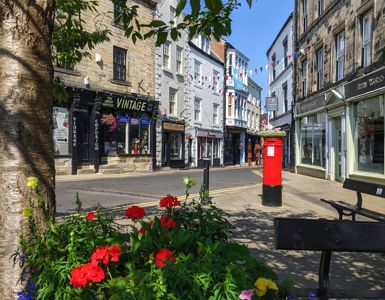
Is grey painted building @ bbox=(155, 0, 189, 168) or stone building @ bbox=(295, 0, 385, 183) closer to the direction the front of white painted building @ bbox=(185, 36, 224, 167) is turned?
the stone building

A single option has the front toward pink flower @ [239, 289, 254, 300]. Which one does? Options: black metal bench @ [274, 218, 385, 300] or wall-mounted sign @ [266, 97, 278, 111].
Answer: the wall-mounted sign

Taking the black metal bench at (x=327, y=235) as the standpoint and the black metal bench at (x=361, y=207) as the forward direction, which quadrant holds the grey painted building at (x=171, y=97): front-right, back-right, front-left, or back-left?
front-left

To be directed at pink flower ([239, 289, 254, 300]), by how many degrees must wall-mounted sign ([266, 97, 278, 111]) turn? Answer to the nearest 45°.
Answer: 0° — it already faces it

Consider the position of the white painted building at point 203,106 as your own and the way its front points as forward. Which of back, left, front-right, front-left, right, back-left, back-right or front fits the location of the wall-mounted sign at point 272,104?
front

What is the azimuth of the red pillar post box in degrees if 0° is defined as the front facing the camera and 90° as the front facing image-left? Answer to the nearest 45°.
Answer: approximately 0°

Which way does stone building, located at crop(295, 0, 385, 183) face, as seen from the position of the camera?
facing the viewer and to the left of the viewer

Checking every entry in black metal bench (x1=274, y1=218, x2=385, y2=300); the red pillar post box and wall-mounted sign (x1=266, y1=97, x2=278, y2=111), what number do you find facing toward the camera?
2

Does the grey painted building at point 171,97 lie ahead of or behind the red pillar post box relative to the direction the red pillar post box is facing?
behind

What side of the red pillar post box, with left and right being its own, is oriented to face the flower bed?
front

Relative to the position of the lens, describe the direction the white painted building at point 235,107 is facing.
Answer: facing the viewer and to the right of the viewer

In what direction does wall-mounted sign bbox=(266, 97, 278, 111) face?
toward the camera
